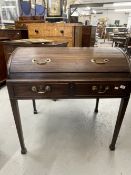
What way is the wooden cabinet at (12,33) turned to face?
toward the camera

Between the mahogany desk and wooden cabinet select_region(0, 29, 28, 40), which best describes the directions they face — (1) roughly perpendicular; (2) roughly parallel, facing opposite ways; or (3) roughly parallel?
roughly parallel

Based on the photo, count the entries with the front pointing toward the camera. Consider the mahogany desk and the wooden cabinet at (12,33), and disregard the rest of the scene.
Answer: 2

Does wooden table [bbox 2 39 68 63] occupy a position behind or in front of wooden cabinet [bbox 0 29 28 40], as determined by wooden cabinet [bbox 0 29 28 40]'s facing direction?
in front

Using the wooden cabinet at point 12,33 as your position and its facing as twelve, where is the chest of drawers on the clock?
The chest of drawers is roughly at 10 o'clock from the wooden cabinet.

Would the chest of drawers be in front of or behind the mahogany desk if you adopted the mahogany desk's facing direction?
behind

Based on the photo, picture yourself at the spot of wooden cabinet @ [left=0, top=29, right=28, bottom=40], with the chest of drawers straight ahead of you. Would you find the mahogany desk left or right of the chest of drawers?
right

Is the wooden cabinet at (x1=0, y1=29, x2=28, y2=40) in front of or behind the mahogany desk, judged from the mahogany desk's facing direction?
behind

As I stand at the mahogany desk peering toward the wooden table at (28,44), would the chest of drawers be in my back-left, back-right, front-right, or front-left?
front-right

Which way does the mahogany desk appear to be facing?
toward the camera

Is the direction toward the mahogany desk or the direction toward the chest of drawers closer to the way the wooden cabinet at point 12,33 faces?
the mahogany desk

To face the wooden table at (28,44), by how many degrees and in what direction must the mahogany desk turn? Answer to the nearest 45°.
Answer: approximately 135° to its right
